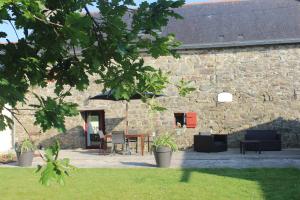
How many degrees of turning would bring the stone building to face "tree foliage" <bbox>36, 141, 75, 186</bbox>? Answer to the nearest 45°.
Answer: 0° — it already faces it

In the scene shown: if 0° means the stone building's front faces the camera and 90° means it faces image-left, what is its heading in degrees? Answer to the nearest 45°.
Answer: approximately 0°

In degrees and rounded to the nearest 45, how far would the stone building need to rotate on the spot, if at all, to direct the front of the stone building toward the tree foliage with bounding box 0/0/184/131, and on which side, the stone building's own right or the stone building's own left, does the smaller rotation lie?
0° — it already faces it

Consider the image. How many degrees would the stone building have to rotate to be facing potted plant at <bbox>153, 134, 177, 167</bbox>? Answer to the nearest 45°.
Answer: approximately 45° to its right
